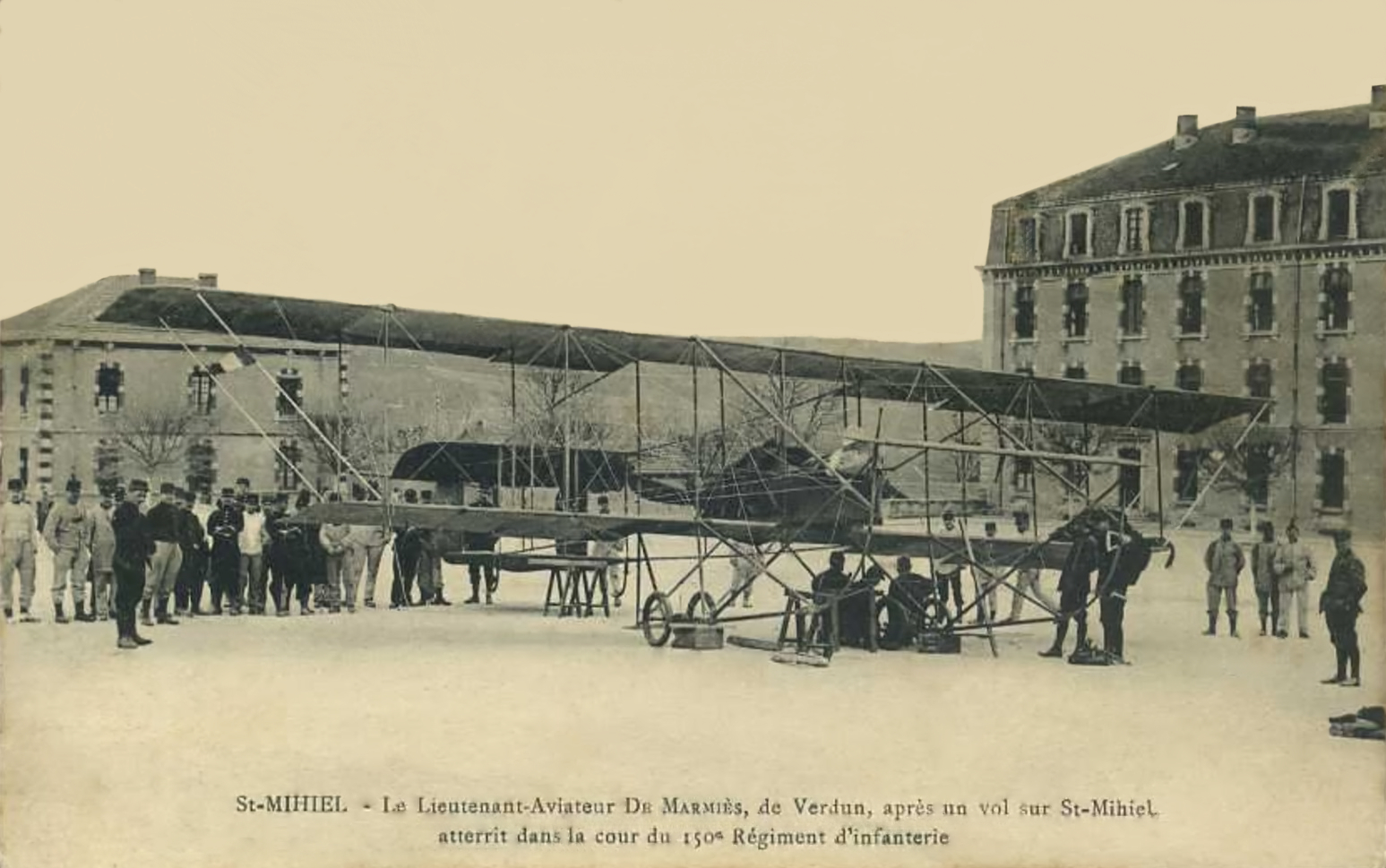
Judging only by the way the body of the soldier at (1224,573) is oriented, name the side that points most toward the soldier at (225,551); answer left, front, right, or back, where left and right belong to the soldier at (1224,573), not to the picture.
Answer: right

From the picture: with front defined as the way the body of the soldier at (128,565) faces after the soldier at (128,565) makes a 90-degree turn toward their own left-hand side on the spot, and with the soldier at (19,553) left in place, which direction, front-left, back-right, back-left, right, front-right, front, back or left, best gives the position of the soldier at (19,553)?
front-left

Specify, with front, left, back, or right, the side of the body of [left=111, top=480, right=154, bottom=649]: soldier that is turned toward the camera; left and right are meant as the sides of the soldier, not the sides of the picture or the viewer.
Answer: right

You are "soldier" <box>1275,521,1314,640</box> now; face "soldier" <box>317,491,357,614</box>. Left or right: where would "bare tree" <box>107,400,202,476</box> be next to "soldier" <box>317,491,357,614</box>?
right

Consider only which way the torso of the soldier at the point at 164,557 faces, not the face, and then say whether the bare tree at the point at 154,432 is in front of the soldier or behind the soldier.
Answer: behind

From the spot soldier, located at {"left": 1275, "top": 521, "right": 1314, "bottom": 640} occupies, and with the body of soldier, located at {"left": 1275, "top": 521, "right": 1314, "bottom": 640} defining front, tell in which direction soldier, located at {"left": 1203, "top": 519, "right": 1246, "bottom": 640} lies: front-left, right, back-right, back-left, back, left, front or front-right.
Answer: back-right

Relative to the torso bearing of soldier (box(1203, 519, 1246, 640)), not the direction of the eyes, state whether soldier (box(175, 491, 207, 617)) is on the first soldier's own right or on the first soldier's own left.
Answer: on the first soldier's own right
